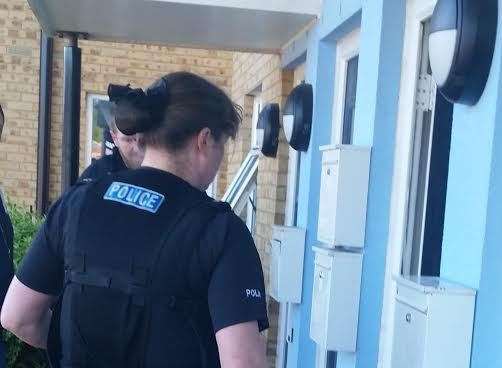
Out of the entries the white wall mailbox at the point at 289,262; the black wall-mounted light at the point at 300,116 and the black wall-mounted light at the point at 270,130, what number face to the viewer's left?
3

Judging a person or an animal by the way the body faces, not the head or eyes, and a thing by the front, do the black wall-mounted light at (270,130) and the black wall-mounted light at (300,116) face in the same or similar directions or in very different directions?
same or similar directions

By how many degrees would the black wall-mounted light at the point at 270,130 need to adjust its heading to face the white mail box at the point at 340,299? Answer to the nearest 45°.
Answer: approximately 90° to its left

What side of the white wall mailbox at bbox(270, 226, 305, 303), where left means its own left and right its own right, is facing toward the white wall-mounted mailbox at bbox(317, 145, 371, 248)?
left

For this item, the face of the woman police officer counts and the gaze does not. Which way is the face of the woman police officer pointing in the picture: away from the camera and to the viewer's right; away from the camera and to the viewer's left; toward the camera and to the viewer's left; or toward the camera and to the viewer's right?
away from the camera and to the viewer's right

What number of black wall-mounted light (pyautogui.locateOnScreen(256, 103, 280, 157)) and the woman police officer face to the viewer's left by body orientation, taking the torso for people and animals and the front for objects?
1

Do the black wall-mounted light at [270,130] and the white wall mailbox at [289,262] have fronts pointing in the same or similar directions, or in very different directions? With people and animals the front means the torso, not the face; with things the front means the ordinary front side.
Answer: same or similar directions

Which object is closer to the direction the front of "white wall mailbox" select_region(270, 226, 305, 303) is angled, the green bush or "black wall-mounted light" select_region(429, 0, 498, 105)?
the green bush

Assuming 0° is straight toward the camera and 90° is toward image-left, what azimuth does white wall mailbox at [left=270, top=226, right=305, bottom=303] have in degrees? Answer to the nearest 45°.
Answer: approximately 90°

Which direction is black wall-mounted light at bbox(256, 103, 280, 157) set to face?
to the viewer's left

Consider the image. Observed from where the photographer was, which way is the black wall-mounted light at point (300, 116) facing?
facing to the left of the viewer

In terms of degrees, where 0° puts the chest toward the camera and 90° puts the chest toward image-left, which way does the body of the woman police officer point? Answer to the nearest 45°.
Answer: approximately 225°

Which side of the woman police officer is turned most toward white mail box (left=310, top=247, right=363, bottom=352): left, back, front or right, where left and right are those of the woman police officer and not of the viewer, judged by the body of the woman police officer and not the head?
front

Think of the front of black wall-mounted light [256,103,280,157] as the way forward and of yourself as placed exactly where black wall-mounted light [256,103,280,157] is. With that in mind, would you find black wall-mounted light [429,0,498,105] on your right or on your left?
on your left

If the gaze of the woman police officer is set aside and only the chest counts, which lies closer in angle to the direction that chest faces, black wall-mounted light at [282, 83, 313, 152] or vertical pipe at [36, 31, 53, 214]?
the black wall-mounted light
